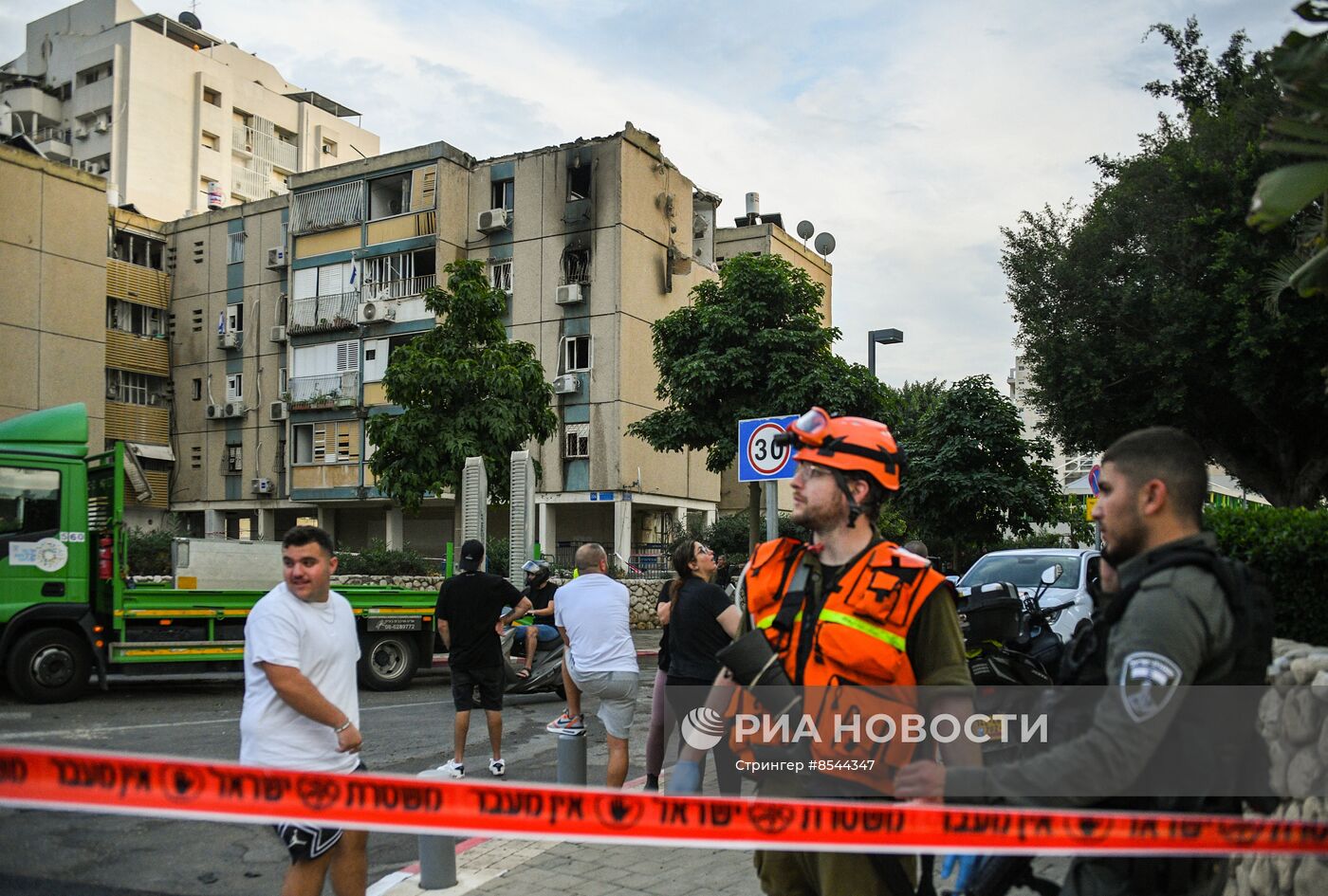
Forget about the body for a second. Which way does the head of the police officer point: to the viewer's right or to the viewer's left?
to the viewer's left

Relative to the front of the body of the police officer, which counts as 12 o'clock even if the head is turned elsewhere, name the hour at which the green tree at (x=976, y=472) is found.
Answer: The green tree is roughly at 3 o'clock from the police officer.

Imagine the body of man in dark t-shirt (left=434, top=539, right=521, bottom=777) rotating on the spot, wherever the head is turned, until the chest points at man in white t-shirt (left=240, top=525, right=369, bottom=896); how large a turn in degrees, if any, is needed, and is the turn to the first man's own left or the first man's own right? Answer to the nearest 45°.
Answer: approximately 180°

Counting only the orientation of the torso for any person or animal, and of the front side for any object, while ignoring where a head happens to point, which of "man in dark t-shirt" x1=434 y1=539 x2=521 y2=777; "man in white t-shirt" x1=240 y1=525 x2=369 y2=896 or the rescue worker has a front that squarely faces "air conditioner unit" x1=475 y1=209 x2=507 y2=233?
the man in dark t-shirt

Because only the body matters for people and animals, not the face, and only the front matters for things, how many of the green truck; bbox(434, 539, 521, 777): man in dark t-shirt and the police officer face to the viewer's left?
2

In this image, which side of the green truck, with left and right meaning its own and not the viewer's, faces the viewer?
left

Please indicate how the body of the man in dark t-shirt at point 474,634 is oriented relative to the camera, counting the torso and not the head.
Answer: away from the camera

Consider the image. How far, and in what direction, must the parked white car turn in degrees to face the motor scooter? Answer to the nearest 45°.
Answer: approximately 45° to its right

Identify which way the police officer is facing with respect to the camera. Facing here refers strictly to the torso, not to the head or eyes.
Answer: to the viewer's left
